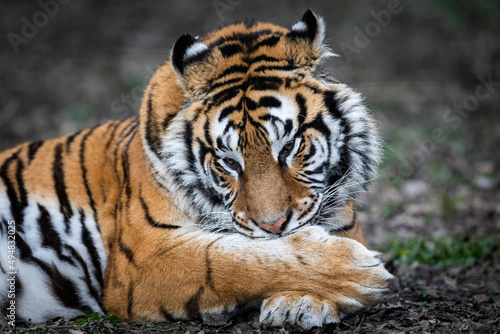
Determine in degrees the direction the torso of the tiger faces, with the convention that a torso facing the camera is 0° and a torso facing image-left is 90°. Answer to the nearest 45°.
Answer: approximately 315°
